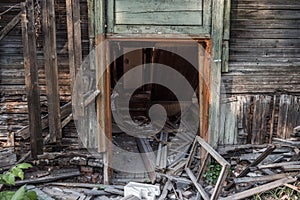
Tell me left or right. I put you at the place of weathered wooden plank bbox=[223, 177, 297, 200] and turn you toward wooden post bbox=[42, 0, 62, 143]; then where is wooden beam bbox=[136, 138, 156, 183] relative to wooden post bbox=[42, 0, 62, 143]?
right

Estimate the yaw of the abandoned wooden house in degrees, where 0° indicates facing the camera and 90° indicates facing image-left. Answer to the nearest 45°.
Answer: approximately 0°
